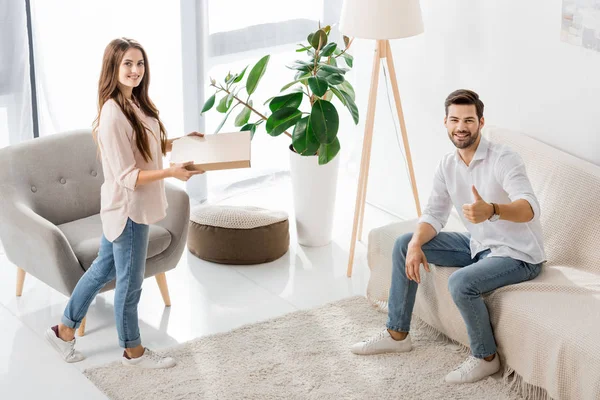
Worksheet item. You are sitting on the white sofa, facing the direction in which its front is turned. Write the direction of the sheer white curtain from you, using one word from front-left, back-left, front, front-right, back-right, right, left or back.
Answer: front-right

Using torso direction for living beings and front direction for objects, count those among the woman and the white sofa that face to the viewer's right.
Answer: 1

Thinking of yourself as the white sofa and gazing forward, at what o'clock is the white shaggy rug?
The white shaggy rug is roughly at 1 o'clock from the white sofa.

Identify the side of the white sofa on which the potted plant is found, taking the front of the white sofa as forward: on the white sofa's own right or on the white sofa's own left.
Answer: on the white sofa's own right

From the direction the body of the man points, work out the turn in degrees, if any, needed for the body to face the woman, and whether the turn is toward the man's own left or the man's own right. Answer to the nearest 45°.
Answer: approximately 45° to the man's own right

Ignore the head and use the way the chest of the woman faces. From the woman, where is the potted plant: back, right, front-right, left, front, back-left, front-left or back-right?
front-left

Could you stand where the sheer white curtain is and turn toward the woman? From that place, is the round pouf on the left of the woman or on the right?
left

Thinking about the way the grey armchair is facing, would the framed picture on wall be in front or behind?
in front

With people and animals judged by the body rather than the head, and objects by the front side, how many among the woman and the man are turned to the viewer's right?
1

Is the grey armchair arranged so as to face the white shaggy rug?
yes

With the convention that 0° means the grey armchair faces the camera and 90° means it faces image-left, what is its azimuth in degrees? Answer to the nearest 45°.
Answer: approximately 315°

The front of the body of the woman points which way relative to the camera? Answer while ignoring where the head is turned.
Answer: to the viewer's right

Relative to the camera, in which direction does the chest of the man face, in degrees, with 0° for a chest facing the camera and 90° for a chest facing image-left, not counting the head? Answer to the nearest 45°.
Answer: approximately 45°

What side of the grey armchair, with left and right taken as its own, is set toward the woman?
front
